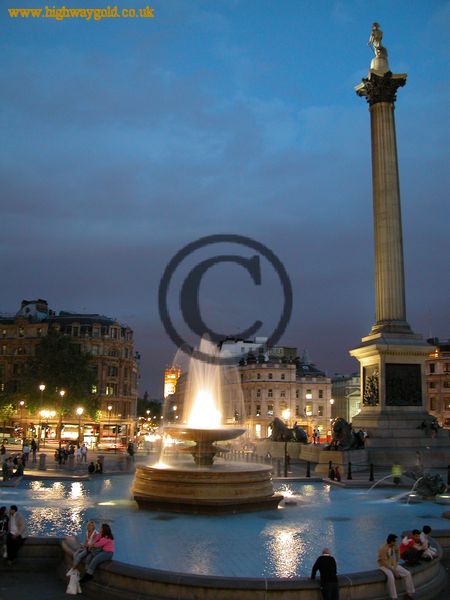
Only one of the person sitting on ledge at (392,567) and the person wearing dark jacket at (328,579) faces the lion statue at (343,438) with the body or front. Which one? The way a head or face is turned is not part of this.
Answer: the person wearing dark jacket

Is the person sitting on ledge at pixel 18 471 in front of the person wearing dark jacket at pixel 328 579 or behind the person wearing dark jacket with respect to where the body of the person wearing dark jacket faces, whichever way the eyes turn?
in front

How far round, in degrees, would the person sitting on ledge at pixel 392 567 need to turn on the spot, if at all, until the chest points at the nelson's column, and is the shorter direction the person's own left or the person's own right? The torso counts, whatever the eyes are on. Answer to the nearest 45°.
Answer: approximately 135° to the person's own left

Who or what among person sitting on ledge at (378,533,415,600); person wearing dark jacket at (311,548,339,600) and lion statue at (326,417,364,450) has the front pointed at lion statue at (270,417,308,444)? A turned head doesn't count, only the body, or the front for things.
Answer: the person wearing dark jacket

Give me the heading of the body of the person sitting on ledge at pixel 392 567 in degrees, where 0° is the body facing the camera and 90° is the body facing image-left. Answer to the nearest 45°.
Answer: approximately 315°

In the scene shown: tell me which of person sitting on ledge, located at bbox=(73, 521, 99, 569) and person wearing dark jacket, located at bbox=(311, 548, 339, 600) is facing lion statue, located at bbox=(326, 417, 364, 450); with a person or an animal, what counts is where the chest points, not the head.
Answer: the person wearing dark jacket

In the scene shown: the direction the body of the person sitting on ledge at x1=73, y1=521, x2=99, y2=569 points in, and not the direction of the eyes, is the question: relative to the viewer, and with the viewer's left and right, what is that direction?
facing the viewer and to the left of the viewer

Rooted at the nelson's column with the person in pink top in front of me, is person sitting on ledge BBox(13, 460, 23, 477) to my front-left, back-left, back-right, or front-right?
front-right

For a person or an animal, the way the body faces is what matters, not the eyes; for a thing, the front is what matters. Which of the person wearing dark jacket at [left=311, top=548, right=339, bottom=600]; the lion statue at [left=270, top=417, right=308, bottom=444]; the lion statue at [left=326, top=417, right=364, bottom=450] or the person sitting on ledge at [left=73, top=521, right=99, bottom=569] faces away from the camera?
the person wearing dark jacket

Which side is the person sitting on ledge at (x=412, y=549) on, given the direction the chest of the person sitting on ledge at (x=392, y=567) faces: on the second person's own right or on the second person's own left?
on the second person's own left

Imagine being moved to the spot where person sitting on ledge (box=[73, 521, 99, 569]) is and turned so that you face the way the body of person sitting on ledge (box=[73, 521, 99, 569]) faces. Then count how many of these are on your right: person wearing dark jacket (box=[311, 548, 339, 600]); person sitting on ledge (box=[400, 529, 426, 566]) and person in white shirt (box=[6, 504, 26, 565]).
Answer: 1

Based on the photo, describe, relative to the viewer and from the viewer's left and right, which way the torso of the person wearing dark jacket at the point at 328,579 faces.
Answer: facing away from the viewer

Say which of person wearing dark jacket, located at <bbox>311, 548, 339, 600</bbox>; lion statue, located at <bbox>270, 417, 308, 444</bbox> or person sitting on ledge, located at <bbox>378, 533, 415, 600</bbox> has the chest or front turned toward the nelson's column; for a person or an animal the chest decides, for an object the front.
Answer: the person wearing dark jacket

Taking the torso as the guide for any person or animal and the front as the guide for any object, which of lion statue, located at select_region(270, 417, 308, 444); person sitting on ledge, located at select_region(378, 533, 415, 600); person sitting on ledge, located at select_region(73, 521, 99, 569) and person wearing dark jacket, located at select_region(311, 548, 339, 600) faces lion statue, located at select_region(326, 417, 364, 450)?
the person wearing dark jacket

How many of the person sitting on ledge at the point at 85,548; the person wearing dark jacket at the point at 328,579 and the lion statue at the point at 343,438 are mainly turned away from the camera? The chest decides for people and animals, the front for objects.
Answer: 1

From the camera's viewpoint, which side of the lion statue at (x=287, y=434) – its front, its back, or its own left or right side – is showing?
left
